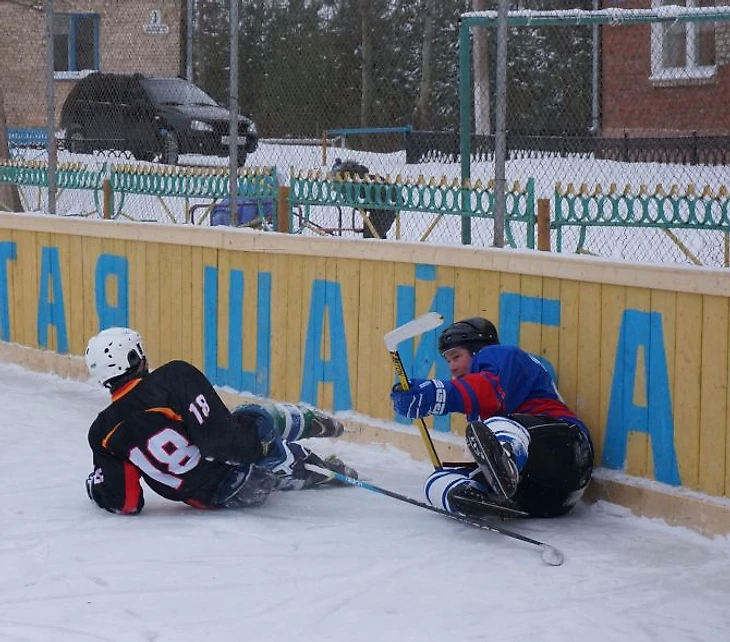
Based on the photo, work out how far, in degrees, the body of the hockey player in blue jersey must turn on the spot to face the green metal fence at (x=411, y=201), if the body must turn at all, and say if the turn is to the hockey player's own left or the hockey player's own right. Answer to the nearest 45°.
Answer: approximately 90° to the hockey player's own right

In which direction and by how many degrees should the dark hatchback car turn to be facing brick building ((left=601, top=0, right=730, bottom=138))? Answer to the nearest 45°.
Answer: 0° — it already faces it

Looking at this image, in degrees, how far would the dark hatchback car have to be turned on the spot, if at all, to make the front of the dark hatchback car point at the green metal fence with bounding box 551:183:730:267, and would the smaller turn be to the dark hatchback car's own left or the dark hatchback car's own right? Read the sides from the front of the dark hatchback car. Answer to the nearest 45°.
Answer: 0° — it already faces it

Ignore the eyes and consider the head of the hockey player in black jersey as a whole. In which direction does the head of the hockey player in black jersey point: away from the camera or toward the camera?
away from the camera

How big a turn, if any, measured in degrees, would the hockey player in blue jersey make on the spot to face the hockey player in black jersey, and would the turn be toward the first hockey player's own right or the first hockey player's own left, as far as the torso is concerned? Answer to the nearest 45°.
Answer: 0° — they already face them

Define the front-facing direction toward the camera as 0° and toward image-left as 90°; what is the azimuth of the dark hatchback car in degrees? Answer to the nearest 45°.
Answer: approximately 315°

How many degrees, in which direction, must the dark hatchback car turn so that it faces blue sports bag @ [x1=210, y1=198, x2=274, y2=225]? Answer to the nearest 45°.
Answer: approximately 45° to its right

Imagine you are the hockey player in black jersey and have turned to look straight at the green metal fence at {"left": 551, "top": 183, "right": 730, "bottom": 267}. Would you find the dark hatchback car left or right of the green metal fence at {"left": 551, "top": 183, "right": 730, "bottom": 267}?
left

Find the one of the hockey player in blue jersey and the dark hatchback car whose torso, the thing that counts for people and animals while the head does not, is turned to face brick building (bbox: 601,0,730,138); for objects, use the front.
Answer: the dark hatchback car

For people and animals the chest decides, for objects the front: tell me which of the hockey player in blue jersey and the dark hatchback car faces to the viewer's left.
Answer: the hockey player in blue jersey

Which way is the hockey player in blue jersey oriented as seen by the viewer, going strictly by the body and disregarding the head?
to the viewer's left

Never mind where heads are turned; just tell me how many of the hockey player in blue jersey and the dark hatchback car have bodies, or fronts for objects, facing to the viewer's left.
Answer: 1
